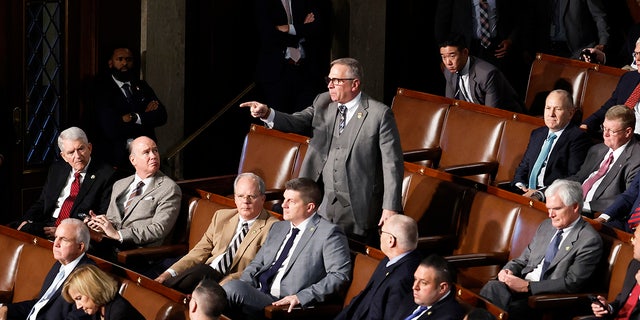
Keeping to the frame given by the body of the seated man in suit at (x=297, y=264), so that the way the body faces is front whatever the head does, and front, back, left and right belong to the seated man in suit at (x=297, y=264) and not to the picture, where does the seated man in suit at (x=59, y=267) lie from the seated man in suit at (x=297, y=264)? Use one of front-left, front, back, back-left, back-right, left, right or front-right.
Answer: front-right

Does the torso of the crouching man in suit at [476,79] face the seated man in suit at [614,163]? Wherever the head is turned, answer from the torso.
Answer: no

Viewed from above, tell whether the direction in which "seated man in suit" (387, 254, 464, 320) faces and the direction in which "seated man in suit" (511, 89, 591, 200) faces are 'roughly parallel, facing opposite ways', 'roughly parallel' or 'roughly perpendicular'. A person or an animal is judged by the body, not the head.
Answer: roughly parallel

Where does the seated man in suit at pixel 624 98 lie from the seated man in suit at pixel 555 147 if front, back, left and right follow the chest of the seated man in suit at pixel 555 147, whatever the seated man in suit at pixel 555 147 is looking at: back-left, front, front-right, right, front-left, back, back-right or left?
back

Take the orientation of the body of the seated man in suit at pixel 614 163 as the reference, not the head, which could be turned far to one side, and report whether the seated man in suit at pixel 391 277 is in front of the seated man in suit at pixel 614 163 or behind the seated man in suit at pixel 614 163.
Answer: in front

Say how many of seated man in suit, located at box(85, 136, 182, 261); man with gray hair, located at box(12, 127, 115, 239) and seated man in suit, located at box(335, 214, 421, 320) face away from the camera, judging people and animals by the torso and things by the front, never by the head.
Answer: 0

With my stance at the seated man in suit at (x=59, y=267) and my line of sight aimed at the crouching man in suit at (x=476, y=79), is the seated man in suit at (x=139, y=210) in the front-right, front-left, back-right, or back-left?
front-left

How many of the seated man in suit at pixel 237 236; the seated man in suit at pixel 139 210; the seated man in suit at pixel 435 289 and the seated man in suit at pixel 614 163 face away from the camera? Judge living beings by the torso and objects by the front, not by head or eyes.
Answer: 0

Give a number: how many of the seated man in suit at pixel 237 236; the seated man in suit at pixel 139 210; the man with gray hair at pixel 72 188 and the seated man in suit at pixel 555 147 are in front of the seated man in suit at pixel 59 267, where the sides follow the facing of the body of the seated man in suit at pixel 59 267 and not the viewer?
0

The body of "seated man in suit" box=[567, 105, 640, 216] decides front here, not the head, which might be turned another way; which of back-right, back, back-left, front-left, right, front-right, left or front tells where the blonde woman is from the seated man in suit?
front

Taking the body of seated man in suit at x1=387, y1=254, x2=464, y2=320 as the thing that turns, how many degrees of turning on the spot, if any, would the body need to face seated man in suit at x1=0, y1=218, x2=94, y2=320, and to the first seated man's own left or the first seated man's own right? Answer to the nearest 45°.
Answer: approximately 45° to the first seated man's own right
